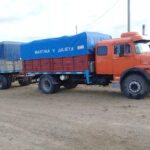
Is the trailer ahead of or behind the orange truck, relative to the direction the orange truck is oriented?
behind
